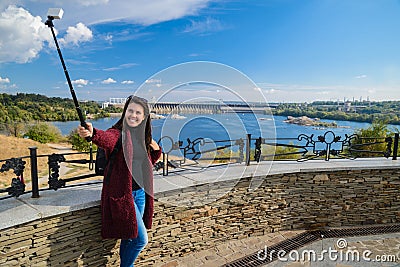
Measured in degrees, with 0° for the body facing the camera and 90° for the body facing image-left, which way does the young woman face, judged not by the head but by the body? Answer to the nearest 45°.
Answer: approximately 315°
